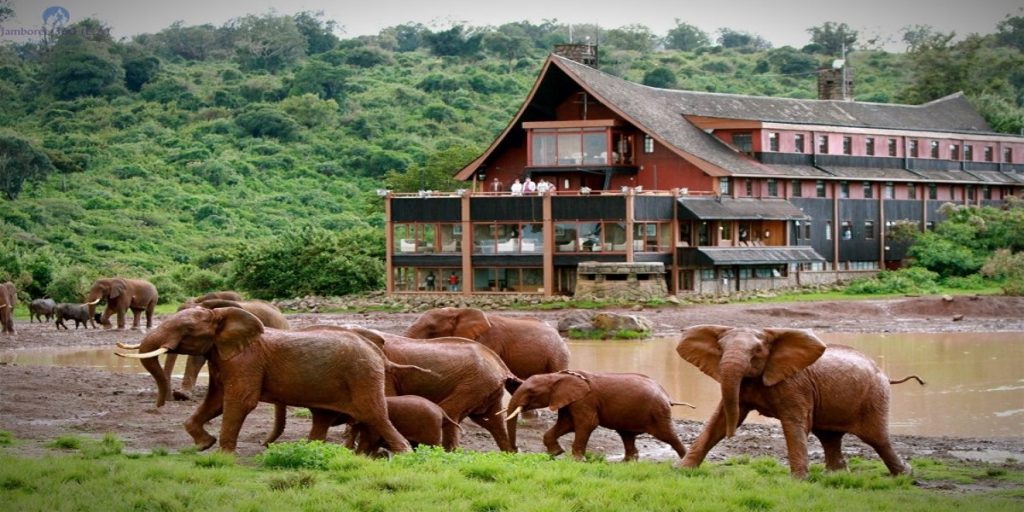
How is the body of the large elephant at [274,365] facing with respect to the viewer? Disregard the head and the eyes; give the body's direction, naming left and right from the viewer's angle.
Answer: facing to the left of the viewer

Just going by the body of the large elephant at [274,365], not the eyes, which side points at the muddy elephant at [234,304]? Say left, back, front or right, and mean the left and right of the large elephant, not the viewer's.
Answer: right

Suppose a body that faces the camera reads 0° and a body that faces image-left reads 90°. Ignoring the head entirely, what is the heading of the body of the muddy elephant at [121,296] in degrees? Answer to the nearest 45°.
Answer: approximately 90°

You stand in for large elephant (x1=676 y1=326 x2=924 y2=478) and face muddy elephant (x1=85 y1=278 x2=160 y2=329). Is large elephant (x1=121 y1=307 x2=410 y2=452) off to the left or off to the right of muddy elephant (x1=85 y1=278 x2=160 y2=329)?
left

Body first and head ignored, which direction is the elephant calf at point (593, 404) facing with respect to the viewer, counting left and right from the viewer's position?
facing to the left of the viewer

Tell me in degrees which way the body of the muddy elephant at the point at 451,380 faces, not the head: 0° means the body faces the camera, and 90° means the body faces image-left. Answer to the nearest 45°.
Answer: approximately 90°

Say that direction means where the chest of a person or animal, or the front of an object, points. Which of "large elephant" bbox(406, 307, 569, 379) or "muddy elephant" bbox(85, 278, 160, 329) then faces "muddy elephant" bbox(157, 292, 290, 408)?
the large elephant
